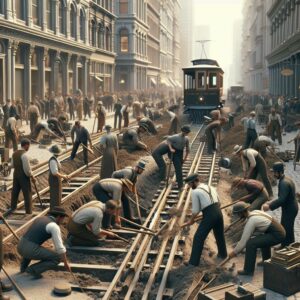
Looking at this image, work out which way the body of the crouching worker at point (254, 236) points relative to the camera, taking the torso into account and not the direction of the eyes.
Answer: to the viewer's left

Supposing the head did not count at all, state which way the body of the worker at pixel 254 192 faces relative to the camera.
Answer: to the viewer's left

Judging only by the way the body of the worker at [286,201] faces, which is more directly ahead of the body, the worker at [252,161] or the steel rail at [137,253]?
the steel rail

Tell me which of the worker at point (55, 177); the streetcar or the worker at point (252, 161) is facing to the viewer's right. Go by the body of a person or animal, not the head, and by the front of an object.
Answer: the worker at point (55, 177)

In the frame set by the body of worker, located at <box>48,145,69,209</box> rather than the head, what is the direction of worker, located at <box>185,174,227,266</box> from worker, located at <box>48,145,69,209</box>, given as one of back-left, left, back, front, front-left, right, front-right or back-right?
front-right

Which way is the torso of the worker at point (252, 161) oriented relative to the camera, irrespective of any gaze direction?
to the viewer's left

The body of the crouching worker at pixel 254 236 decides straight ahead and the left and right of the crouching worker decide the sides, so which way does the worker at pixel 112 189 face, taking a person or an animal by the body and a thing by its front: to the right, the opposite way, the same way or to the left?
the opposite way

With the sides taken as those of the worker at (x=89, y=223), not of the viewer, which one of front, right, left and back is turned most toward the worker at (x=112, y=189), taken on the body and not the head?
left

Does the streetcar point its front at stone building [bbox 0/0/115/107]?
no

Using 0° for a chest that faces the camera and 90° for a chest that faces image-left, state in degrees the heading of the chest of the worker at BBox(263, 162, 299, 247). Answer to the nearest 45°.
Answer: approximately 90°

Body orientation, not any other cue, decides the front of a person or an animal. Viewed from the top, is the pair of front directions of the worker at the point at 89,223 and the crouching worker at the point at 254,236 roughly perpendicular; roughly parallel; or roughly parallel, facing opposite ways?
roughly parallel, facing opposite ways

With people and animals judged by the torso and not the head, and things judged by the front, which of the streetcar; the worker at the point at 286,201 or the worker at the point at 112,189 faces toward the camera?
the streetcar

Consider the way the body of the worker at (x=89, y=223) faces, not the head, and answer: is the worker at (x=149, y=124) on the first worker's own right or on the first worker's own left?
on the first worker's own left

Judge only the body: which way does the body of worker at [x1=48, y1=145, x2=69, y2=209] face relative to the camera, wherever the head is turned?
to the viewer's right
